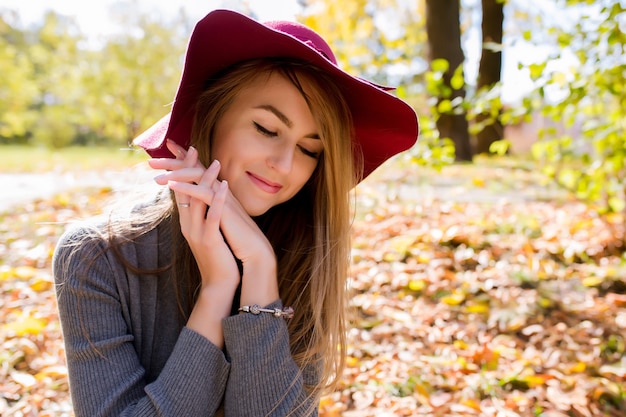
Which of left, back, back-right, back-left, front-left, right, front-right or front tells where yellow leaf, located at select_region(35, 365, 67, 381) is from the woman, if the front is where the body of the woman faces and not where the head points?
back

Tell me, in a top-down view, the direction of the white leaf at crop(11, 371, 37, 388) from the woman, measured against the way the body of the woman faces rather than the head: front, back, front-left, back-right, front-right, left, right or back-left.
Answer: back

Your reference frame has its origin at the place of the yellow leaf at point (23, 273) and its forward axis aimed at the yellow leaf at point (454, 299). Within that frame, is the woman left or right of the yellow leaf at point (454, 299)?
right

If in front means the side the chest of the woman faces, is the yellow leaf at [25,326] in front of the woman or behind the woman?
behind

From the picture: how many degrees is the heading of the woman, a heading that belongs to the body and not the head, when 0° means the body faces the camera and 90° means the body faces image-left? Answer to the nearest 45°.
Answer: approximately 315°

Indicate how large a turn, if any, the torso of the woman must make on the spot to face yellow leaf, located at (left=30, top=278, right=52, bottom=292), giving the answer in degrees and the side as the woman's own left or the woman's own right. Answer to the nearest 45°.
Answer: approximately 180°

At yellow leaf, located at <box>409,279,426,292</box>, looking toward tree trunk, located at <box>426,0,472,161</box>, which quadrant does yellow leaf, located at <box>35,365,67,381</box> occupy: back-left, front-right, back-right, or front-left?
back-left

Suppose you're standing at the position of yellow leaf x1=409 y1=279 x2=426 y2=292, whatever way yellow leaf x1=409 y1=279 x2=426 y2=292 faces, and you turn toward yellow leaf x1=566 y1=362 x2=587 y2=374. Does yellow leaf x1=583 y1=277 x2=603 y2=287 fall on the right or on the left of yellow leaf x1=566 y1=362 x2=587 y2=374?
left

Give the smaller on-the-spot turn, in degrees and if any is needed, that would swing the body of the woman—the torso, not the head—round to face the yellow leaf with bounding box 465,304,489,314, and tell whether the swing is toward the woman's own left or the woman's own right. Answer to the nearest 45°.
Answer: approximately 90° to the woman's own left
